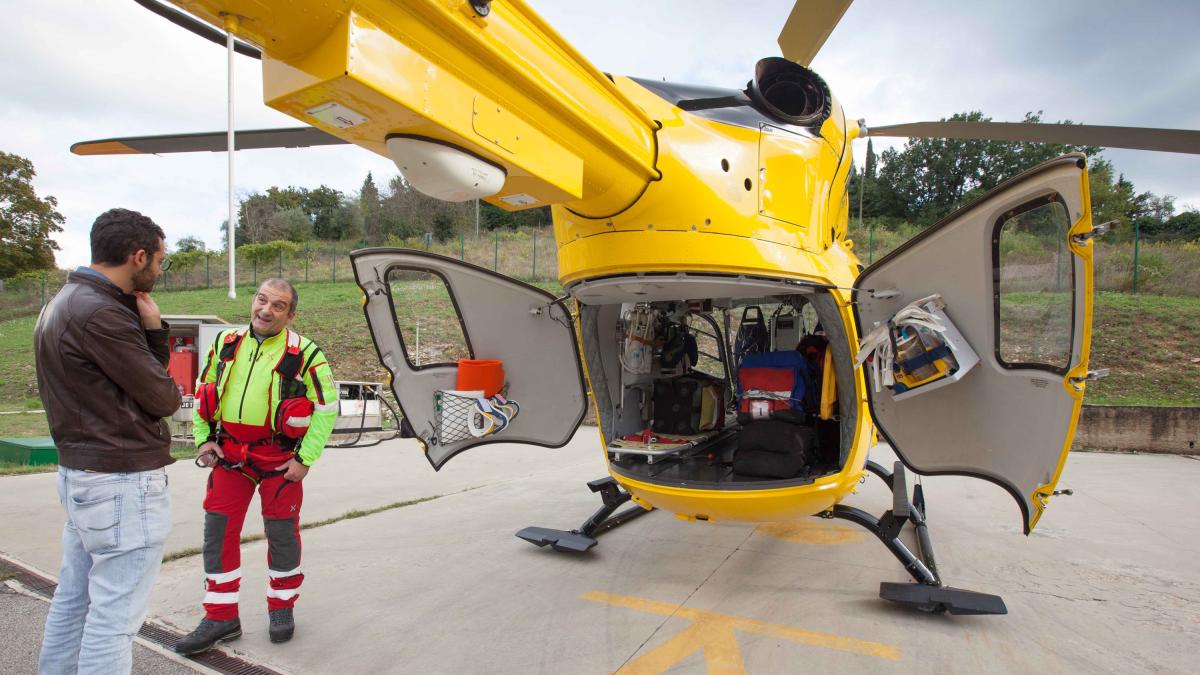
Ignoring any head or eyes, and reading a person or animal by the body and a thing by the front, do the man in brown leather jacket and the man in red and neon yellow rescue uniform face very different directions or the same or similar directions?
very different directions

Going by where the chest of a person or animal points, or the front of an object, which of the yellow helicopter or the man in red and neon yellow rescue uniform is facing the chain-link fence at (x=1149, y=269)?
the yellow helicopter

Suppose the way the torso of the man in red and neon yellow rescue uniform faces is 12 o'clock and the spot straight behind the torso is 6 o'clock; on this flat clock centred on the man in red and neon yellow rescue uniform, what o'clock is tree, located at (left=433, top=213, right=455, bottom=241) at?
The tree is roughly at 5 o'clock from the man in red and neon yellow rescue uniform.

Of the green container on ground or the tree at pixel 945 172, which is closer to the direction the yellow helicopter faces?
the tree

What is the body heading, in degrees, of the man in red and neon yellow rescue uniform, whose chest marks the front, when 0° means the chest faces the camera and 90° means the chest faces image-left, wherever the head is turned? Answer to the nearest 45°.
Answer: approximately 45°

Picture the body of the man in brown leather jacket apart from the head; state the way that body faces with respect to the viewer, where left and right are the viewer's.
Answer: facing away from the viewer and to the right of the viewer

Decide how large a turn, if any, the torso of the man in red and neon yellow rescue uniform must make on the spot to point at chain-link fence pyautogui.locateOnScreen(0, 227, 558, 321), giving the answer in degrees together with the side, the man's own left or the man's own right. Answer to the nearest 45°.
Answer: approximately 135° to the man's own right

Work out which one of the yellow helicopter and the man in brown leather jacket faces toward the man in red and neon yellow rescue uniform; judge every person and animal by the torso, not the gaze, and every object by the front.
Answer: the man in brown leather jacket

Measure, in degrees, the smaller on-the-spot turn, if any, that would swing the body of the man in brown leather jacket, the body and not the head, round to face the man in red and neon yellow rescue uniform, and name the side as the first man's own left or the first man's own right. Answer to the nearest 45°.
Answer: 0° — they already face them

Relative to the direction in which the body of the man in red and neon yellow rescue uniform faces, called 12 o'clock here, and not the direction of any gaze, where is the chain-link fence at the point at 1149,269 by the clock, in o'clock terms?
The chain-link fence is roughly at 7 o'clock from the man in red and neon yellow rescue uniform.

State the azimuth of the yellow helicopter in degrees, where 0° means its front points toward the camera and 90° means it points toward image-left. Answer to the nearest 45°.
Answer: approximately 225°

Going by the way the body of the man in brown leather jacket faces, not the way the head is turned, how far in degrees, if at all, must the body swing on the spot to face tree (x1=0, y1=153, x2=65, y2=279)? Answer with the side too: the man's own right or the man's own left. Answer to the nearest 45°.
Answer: approximately 45° to the man's own left

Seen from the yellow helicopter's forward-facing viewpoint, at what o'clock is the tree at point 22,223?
The tree is roughly at 9 o'clock from the yellow helicopter.
